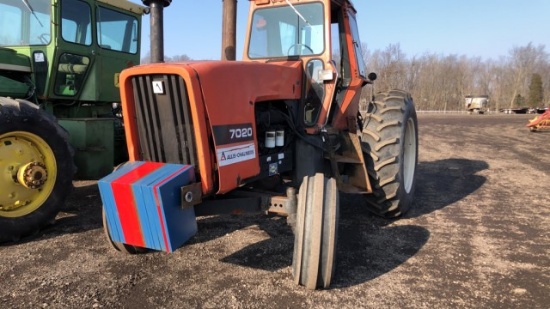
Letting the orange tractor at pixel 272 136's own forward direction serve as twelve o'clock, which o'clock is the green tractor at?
The green tractor is roughly at 3 o'clock from the orange tractor.

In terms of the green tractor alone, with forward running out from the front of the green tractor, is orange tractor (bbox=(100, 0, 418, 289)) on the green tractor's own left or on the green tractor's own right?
on the green tractor's own left

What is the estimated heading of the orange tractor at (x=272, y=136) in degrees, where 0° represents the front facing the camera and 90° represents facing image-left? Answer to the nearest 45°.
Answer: approximately 45°

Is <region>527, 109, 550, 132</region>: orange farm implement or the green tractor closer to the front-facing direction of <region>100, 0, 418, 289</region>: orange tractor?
the green tractor

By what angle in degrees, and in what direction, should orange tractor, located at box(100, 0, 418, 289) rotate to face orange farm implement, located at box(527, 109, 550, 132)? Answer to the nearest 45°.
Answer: approximately 180°

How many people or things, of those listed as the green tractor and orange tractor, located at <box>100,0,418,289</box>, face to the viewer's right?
0
